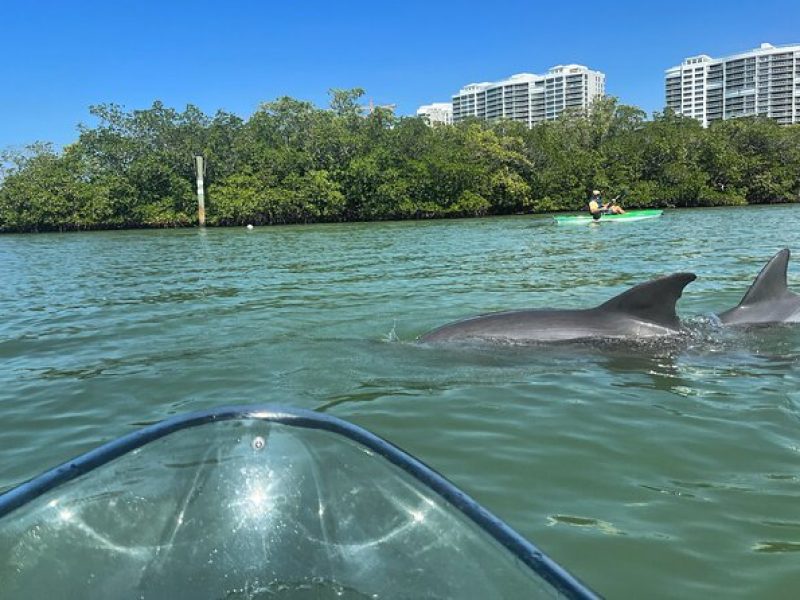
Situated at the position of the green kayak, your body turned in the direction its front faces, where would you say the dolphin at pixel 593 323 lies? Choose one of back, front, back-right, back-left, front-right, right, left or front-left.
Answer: right

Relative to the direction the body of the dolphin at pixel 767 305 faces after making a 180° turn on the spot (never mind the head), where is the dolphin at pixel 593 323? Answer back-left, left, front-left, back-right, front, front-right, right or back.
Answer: back-right

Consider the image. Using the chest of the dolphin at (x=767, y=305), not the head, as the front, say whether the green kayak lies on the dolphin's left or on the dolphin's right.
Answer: on the dolphin's right

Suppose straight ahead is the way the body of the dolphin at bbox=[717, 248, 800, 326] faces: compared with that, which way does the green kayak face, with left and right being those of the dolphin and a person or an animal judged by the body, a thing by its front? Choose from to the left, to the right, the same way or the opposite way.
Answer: the opposite way

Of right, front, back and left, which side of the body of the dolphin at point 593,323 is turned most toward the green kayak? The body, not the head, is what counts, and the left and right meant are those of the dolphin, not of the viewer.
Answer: right

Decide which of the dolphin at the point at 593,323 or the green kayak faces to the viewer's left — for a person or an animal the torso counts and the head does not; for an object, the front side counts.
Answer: the dolphin

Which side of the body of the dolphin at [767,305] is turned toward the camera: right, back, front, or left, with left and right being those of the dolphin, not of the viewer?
left

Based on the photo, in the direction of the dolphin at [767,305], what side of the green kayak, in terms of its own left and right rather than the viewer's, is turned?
right

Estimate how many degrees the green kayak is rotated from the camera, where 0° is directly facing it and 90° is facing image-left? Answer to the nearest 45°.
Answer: approximately 270°

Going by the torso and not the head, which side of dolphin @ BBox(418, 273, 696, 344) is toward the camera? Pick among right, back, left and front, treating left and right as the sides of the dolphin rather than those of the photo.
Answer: left

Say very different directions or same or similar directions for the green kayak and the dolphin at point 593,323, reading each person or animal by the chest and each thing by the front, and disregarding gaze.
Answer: very different directions
